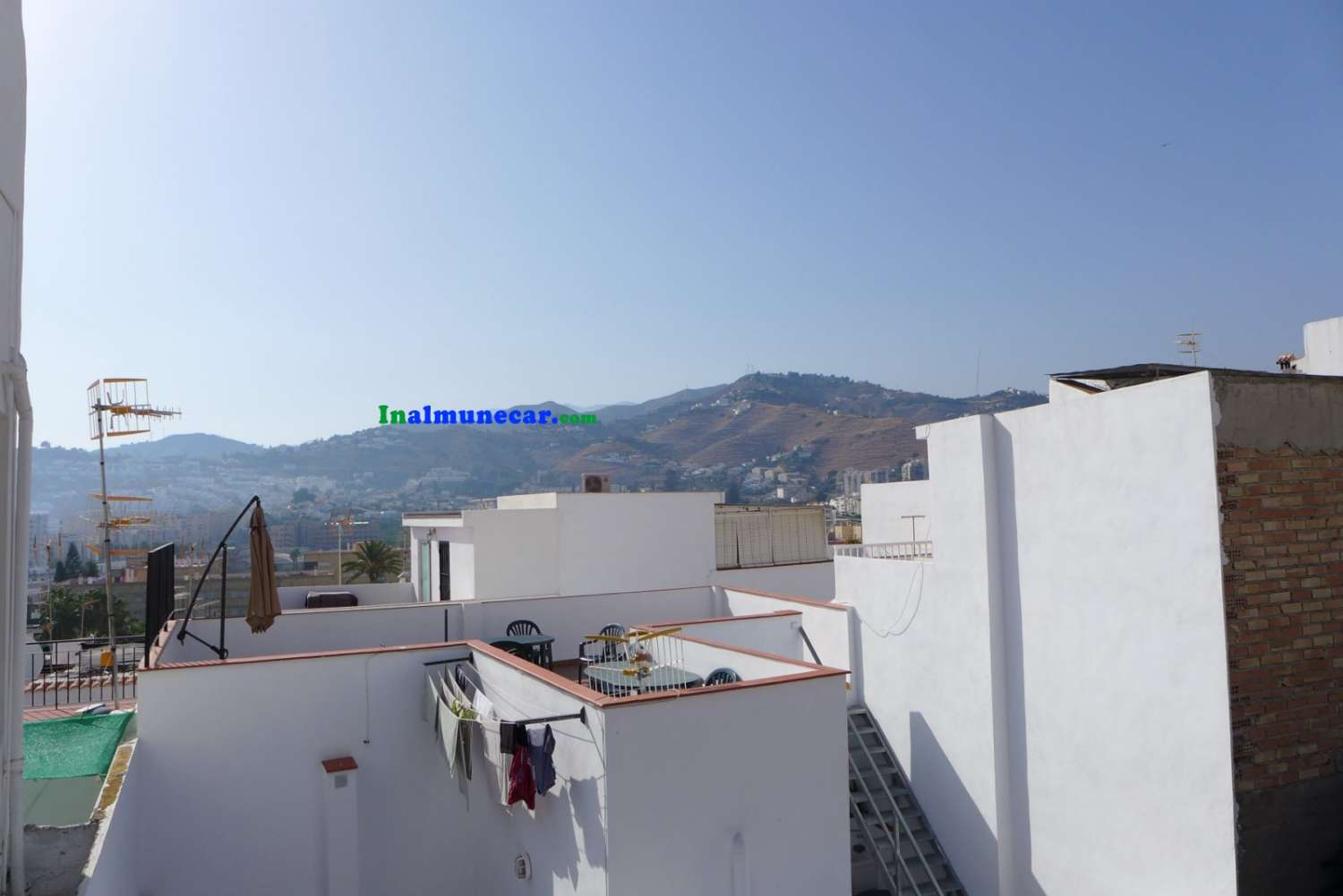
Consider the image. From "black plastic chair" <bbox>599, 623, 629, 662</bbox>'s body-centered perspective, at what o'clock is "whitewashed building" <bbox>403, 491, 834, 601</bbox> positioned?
The whitewashed building is roughly at 6 o'clock from the black plastic chair.

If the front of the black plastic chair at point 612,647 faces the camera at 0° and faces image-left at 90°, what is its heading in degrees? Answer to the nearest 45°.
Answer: approximately 0°

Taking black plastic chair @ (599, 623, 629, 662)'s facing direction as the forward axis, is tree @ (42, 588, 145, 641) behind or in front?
behind

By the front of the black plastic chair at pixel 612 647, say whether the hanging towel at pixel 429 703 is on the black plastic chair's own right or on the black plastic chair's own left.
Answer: on the black plastic chair's own right

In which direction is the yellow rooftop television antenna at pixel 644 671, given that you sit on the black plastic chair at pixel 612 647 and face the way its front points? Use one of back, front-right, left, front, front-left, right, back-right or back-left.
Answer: front

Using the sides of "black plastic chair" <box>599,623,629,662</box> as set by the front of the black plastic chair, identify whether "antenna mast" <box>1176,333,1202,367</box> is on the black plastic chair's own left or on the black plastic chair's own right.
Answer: on the black plastic chair's own left

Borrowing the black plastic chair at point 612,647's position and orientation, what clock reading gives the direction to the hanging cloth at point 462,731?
The hanging cloth is roughly at 1 o'clock from the black plastic chair.

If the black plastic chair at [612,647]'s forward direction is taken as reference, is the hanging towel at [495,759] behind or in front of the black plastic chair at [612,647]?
in front

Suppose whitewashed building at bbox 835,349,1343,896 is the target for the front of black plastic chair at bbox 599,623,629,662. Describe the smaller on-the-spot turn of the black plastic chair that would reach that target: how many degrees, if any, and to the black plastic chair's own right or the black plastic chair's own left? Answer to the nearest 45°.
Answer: approximately 45° to the black plastic chair's own left

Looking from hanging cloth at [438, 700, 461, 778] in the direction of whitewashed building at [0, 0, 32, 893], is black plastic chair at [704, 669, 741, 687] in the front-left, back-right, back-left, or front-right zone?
back-left

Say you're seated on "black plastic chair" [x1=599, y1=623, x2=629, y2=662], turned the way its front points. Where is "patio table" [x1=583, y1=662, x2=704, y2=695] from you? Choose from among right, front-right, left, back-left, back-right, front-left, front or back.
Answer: front

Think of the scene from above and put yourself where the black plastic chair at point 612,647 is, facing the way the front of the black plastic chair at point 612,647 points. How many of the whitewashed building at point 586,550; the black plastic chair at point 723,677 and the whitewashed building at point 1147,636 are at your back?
1

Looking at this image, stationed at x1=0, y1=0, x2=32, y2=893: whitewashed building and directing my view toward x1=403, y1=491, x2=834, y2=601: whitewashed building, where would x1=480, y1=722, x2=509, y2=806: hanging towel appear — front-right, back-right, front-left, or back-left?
front-right
